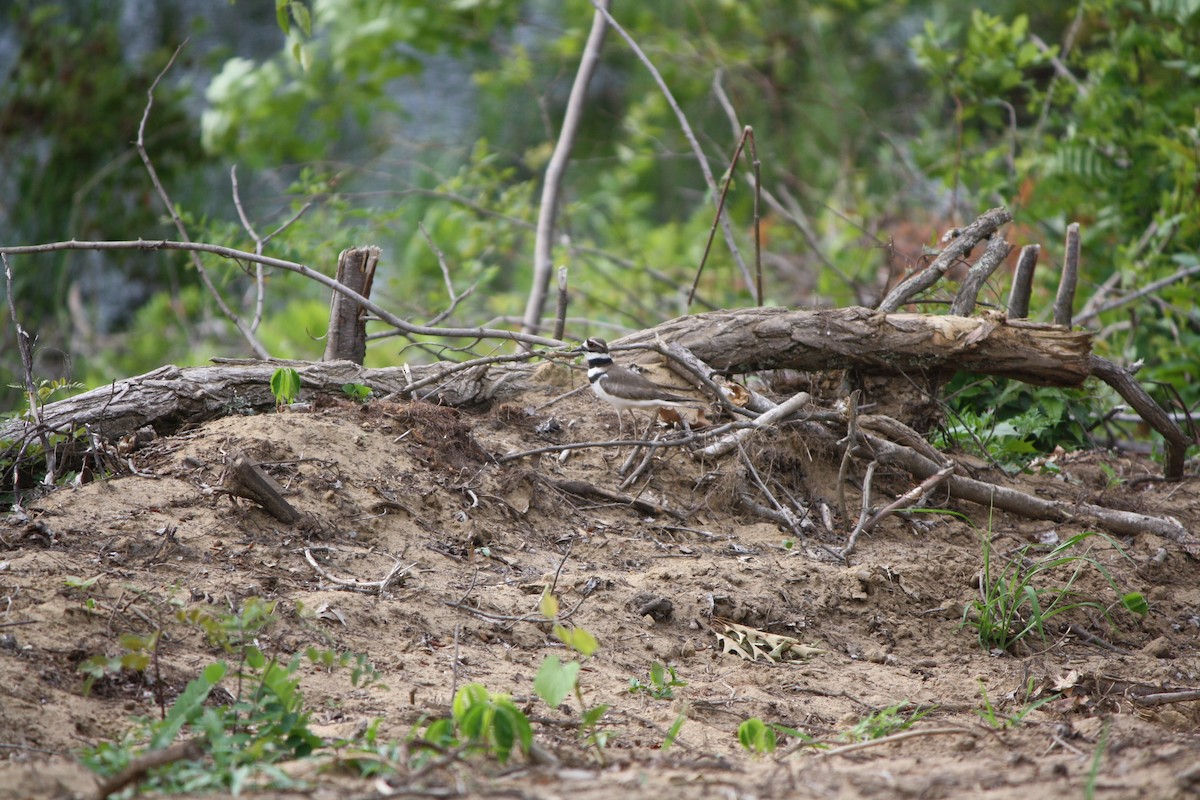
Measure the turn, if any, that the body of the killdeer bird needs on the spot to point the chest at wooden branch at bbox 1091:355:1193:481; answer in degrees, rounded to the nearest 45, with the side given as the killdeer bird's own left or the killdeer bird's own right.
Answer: approximately 180°

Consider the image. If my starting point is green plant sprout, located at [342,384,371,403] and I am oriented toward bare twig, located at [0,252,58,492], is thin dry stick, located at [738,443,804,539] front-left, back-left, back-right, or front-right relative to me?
back-left

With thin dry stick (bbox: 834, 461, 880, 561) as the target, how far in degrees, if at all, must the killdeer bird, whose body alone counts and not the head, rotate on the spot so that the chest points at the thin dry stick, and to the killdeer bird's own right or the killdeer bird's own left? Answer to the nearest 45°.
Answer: approximately 135° to the killdeer bird's own left

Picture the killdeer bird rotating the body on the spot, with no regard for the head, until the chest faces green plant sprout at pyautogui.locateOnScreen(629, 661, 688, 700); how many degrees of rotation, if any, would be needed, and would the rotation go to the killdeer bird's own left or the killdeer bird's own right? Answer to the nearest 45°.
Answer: approximately 90° to the killdeer bird's own left

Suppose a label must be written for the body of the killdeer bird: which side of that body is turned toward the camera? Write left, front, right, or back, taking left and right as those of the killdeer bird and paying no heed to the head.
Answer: left

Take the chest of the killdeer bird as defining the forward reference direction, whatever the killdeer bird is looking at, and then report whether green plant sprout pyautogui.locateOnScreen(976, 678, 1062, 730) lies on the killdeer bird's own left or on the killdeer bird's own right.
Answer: on the killdeer bird's own left

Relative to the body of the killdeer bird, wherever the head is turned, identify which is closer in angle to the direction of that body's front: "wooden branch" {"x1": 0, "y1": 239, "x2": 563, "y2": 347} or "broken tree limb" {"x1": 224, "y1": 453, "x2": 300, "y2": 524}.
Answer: the wooden branch

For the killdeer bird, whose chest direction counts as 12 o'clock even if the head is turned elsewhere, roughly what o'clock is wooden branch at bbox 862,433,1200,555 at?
The wooden branch is roughly at 6 o'clock from the killdeer bird.
